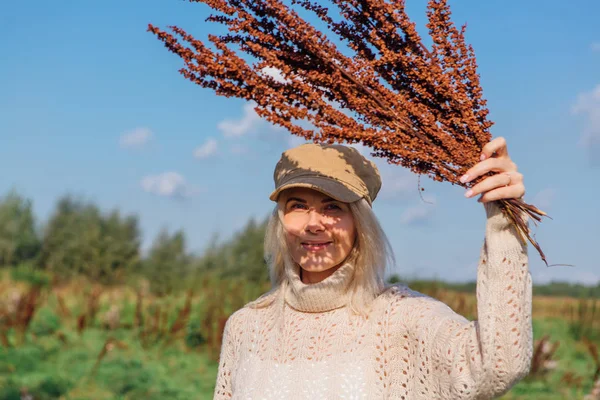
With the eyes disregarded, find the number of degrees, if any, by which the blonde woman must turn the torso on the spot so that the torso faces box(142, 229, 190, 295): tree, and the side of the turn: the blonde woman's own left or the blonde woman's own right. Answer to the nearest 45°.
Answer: approximately 180°

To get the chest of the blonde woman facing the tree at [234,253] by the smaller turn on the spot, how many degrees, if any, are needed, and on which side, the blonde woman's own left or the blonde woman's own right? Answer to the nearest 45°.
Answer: approximately 180°

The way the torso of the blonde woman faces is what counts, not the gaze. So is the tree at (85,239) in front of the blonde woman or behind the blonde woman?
behind

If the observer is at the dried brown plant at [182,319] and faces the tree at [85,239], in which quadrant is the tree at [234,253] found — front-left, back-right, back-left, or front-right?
front-right

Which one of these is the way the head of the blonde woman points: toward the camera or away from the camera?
toward the camera

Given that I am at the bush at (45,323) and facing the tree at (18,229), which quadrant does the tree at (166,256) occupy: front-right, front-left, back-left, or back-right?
front-right

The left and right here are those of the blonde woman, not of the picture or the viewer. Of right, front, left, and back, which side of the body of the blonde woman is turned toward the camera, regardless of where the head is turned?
front

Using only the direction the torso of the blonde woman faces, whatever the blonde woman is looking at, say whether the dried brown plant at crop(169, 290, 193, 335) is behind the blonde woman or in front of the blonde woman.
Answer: behind

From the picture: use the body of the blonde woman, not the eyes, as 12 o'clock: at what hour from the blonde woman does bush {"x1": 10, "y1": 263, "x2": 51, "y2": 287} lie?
The bush is roughly at 5 o'clock from the blonde woman.

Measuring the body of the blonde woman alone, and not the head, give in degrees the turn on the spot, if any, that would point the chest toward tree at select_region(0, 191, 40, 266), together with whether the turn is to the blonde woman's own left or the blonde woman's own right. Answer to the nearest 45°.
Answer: approximately 135° to the blonde woman's own right
